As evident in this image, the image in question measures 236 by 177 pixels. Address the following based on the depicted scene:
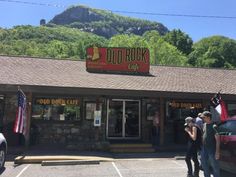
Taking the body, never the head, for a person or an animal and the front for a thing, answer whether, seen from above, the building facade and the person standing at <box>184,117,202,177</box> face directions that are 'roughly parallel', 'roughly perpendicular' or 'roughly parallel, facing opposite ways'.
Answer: roughly perpendicular

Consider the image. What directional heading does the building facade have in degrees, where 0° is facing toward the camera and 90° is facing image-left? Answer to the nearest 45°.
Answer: approximately 0°

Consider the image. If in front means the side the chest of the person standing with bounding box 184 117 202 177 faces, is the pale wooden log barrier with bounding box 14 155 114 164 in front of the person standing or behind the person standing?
in front

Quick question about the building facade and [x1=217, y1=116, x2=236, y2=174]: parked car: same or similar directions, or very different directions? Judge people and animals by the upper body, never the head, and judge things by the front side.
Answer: very different directions

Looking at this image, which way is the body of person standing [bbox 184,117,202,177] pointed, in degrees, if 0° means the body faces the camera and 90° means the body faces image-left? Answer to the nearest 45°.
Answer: approximately 90°

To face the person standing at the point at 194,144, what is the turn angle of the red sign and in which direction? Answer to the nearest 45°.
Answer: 0° — it already faces them

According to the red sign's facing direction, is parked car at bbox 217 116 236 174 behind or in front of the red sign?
in front

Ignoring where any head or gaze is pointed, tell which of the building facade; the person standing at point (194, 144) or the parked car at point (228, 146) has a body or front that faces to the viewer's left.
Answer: the person standing

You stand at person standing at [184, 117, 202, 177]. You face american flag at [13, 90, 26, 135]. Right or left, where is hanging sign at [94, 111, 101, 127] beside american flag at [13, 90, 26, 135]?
right

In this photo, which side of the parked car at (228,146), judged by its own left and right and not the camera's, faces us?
back

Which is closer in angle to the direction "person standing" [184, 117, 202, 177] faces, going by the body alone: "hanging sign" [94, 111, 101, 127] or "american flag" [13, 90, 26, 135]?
the american flag
